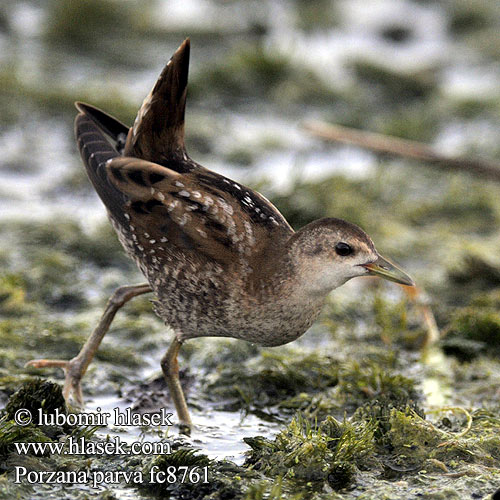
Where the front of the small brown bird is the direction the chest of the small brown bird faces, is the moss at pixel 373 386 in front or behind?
in front

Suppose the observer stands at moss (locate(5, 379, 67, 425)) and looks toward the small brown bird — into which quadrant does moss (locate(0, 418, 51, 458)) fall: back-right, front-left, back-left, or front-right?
back-right

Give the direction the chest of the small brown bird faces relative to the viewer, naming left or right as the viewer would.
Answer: facing to the right of the viewer

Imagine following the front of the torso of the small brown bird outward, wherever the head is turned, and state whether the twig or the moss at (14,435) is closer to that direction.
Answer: the twig

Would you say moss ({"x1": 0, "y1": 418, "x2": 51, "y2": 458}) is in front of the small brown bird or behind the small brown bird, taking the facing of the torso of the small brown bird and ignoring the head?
behind
